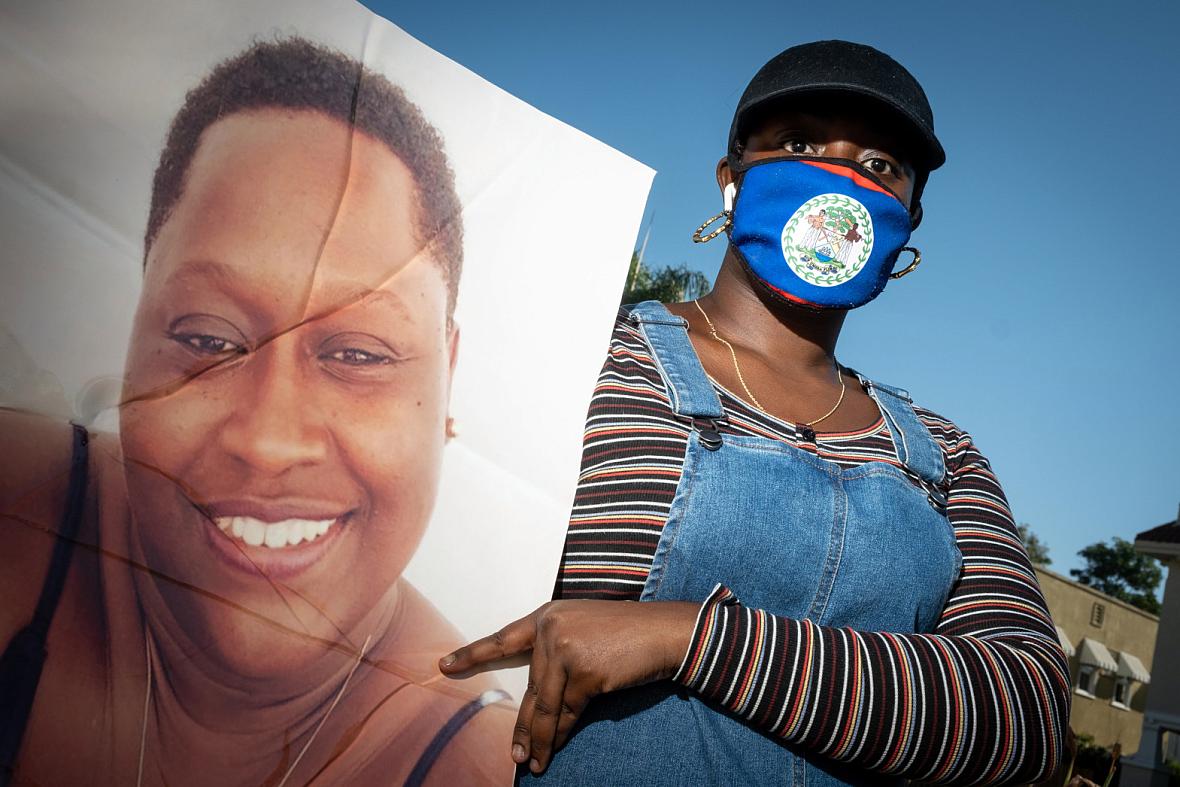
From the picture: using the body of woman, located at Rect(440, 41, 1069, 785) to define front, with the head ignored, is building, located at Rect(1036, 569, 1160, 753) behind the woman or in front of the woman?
behind

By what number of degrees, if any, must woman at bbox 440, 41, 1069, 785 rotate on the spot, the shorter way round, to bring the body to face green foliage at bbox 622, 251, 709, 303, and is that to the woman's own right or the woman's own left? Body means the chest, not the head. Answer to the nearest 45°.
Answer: approximately 180°

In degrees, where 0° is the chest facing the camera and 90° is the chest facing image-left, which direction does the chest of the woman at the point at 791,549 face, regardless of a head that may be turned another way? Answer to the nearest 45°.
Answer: approximately 0°

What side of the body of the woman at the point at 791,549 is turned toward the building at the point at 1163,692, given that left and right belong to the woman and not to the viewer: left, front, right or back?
back
